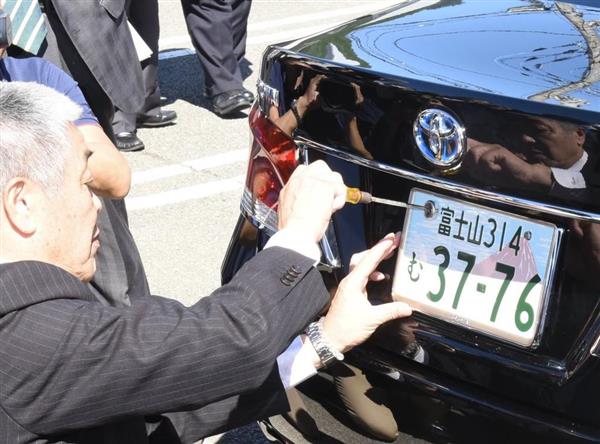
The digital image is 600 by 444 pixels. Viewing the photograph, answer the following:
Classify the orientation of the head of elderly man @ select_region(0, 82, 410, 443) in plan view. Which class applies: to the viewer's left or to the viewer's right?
to the viewer's right

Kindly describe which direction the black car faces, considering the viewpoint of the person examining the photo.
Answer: facing away from the viewer and to the right of the viewer

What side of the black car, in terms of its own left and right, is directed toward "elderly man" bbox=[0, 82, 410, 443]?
back
